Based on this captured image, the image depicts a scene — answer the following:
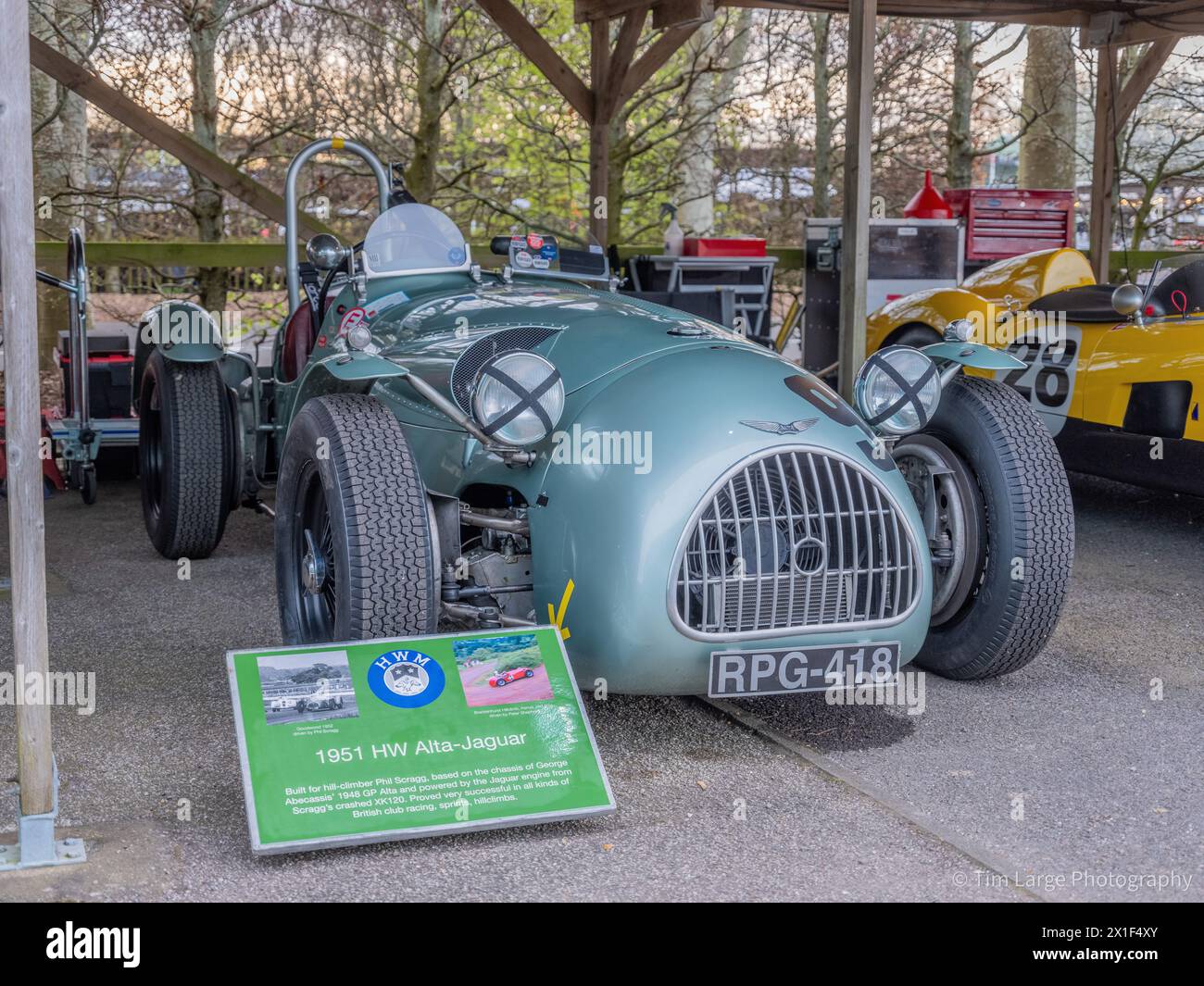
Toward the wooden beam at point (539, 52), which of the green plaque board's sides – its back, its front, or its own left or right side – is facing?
back

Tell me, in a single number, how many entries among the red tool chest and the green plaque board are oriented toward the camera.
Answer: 2

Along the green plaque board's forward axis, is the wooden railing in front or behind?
behind

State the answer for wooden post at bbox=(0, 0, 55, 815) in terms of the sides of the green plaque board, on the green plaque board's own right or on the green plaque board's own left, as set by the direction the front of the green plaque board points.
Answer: on the green plaque board's own right

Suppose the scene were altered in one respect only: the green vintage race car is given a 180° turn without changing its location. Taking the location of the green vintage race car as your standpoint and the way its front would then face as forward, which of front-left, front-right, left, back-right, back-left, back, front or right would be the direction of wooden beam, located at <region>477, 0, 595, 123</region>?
front-right

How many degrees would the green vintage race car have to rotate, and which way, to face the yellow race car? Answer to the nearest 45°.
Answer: approximately 90° to its left

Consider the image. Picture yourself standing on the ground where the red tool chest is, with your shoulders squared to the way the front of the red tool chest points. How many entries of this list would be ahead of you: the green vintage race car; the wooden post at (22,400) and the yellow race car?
3

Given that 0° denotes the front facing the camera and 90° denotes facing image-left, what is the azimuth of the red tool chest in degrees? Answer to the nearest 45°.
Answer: approximately 0°

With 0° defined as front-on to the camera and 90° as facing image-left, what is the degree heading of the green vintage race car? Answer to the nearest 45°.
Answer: approximately 315°
